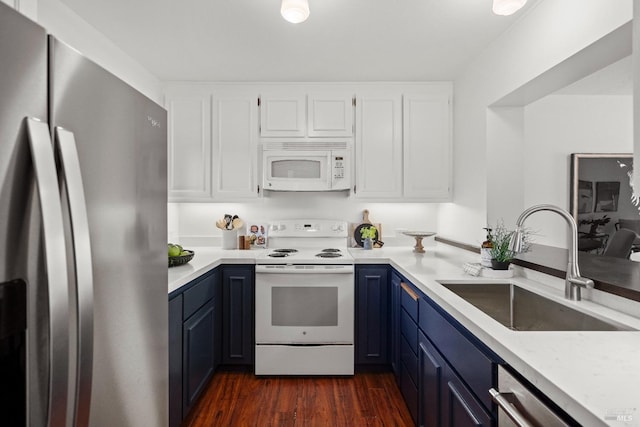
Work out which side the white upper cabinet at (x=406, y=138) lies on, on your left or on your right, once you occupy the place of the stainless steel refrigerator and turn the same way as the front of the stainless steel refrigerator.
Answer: on your left

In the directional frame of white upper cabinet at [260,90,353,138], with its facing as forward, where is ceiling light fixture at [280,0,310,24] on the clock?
The ceiling light fixture is roughly at 12 o'clock from the white upper cabinet.

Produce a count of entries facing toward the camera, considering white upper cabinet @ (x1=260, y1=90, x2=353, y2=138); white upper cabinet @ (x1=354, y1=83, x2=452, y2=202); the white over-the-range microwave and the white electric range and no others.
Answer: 4

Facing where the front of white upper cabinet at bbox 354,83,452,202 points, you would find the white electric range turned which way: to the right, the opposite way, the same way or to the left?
the same way

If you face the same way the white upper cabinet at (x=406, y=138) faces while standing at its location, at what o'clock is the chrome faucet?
The chrome faucet is roughly at 11 o'clock from the white upper cabinet.

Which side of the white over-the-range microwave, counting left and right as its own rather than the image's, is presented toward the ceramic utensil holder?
right

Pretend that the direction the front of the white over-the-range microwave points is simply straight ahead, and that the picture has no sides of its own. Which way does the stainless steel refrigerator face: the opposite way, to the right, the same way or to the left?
to the left

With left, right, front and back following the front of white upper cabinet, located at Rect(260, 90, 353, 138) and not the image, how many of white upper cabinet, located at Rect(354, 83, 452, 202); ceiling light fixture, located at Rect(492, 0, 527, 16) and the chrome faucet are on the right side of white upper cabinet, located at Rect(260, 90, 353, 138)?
0

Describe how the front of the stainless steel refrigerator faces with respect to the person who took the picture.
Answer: facing the viewer and to the right of the viewer

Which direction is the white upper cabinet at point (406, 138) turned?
toward the camera

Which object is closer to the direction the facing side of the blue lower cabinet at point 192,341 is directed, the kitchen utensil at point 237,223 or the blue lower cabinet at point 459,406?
the blue lower cabinet

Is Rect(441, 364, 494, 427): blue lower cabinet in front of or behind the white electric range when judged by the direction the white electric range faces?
in front

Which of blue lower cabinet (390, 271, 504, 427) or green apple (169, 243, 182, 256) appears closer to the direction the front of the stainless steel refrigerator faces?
the blue lower cabinet

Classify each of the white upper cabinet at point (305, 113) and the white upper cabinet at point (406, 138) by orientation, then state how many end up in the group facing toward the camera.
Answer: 2

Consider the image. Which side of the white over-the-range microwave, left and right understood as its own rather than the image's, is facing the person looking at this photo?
front

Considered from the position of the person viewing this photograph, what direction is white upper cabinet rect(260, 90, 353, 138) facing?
facing the viewer

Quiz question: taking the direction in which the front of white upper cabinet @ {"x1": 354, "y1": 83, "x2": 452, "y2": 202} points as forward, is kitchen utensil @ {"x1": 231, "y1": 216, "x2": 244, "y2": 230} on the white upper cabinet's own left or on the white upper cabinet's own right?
on the white upper cabinet's own right
